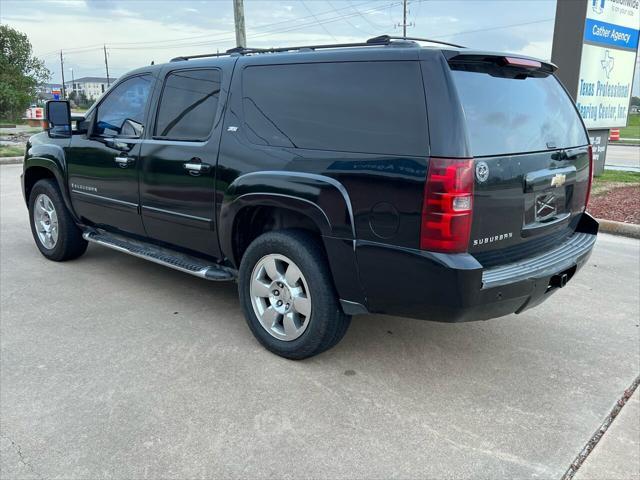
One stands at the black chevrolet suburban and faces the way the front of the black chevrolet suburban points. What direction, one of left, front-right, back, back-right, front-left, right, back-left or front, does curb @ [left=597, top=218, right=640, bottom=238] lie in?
right

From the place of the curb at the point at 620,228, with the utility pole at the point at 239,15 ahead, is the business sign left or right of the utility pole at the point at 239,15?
right

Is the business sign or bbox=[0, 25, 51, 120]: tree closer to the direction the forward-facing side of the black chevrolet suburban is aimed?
the tree

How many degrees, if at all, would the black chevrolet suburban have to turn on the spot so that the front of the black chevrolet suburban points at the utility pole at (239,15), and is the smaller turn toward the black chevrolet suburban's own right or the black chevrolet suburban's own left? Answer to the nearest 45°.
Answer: approximately 45° to the black chevrolet suburban's own right

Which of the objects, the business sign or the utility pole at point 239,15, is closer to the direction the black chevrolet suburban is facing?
the utility pole

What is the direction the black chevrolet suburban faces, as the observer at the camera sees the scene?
facing away from the viewer and to the left of the viewer

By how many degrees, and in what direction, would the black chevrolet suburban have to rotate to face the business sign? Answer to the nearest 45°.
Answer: approximately 90° to its right

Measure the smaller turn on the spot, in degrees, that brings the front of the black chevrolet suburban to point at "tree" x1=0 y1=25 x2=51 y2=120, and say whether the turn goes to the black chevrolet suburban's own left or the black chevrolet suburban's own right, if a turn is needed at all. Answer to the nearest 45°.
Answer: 0° — it already faces it

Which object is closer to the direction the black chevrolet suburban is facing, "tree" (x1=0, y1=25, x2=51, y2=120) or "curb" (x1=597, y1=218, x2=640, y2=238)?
the tree
